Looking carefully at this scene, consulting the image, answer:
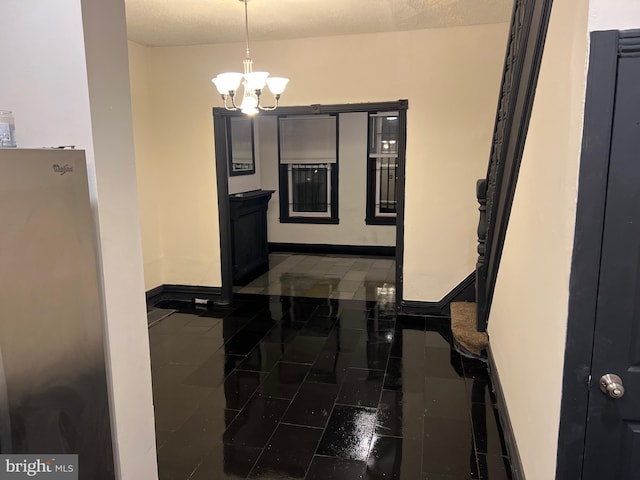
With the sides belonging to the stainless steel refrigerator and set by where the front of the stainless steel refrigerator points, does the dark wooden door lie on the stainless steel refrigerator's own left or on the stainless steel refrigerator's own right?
on the stainless steel refrigerator's own left

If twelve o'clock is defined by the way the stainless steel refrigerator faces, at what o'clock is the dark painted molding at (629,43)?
The dark painted molding is roughly at 10 o'clock from the stainless steel refrigerator.

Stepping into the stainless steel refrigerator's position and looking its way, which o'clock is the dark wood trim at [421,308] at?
The dark wood trim is roughly at 8 o'clock from the stainless steel refrigerator.

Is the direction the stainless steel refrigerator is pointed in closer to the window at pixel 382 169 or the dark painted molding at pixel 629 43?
the dark painted molding

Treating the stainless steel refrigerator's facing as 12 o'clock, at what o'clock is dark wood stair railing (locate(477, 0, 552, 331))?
The dark wood stair railing is roughly at 9 o'clock from the stainless steel refrigerator.

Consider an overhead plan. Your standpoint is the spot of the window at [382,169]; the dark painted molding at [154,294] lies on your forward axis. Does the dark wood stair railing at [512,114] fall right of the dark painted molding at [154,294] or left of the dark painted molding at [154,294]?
left

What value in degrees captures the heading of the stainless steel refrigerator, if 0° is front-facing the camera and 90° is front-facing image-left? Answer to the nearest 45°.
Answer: approximately 0°

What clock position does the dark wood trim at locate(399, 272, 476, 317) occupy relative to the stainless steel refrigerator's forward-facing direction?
The dark wood trim is roughly at 8 o'clock from the stainless steel refrigerator.

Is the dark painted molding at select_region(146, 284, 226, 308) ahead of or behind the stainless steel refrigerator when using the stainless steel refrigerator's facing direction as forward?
behind

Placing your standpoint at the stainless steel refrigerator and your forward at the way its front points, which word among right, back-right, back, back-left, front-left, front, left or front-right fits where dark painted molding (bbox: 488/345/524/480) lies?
left

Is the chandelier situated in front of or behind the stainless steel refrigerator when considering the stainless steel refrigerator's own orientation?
behind

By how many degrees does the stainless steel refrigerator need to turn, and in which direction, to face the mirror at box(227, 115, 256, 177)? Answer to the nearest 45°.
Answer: approximately 135° to its left

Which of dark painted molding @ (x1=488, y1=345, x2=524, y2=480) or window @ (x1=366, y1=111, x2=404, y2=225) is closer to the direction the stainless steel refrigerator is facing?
the dark painted molding

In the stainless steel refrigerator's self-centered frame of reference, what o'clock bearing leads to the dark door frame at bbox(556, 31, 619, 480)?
The dark door frame is roughly at 10 o'clock from the stainless steel refrigerator.
